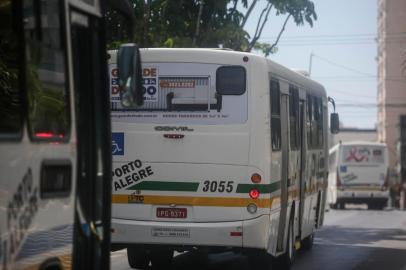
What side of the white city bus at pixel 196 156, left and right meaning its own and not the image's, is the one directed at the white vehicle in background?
front

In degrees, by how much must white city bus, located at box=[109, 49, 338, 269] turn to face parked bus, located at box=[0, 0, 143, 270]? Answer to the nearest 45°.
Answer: approximately 180°

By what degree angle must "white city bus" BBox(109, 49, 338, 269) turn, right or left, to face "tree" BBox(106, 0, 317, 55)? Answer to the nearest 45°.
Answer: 0° — it already faces it

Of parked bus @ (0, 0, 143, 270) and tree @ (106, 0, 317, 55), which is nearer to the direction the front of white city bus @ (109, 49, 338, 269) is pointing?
the tree

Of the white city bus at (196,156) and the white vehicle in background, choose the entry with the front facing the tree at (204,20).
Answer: the white city bus

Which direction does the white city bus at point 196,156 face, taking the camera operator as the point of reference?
facing away from the viewer

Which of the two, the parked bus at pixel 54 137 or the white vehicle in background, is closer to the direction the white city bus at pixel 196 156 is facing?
the white vehicle in background
